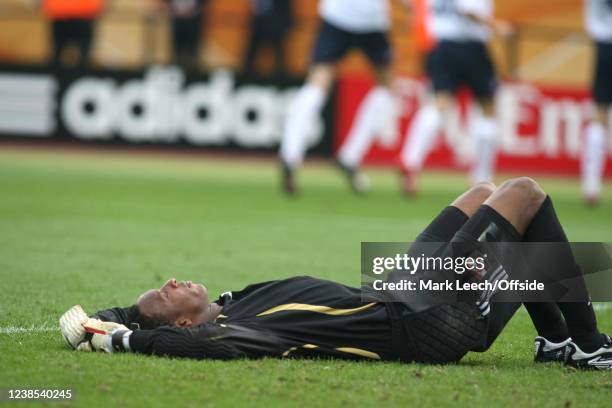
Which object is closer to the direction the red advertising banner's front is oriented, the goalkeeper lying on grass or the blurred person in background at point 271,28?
the goalkeeper lying on grass

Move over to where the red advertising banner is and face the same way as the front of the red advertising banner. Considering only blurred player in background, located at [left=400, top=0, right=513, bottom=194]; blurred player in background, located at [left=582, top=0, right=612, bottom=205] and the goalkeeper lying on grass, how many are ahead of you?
3

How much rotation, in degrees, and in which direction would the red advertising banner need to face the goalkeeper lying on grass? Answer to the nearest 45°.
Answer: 0° — it already faces them

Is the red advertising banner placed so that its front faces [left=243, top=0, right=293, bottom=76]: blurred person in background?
no

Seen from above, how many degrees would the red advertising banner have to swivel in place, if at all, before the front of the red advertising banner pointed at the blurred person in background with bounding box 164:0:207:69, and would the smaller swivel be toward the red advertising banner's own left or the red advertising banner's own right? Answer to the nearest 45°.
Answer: approximately 90° to the red advertising banner's own right

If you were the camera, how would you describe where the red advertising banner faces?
facing the viewer

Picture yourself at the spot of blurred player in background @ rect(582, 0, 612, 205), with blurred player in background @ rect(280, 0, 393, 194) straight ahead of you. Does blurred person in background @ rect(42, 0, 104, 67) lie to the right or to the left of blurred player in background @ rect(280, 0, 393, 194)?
right

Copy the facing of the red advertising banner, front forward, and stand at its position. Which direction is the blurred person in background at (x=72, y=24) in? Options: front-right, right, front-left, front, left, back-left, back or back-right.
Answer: right

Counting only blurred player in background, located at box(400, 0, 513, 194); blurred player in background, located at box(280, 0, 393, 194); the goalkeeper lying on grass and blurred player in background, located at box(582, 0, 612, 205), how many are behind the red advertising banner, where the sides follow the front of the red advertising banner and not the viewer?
0

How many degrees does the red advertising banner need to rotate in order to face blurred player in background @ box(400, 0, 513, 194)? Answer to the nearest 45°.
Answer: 0° — it already faces them

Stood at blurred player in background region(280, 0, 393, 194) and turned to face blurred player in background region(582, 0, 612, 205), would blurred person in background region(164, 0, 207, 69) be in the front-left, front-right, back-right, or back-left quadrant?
back-left

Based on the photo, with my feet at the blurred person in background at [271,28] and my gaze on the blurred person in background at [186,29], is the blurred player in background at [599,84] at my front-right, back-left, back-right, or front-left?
back-left
